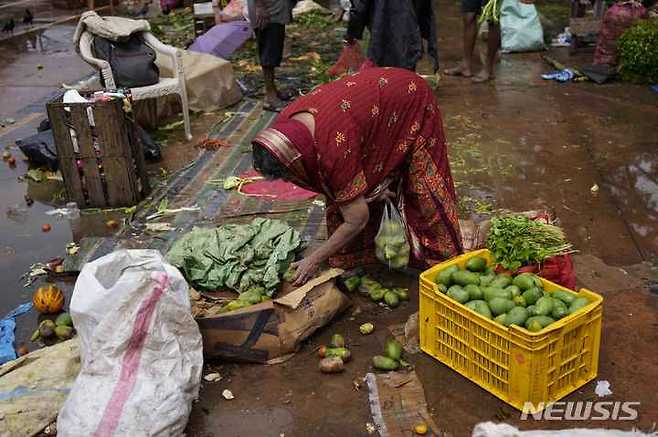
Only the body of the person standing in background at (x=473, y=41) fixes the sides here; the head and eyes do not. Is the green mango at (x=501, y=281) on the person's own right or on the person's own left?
on the person's own left

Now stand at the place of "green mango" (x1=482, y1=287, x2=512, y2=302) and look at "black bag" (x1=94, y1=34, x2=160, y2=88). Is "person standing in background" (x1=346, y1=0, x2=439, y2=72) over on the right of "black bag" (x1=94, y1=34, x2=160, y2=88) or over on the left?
right

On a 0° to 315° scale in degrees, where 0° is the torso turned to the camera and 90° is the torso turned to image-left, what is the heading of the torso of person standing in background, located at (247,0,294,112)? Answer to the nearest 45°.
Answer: approximately 0°

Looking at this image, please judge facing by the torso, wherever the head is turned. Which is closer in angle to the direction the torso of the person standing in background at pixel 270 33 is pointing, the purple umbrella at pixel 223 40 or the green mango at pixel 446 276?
the green mango

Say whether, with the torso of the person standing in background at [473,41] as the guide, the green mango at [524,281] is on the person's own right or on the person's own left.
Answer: on the person's own left

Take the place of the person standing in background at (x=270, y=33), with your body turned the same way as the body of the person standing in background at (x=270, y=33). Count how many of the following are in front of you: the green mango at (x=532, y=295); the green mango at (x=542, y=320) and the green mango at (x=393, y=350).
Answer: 3
